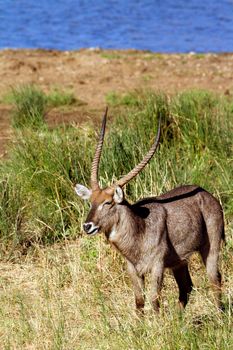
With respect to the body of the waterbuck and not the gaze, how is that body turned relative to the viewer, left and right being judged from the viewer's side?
facing the viewer and to the left of the viewer
